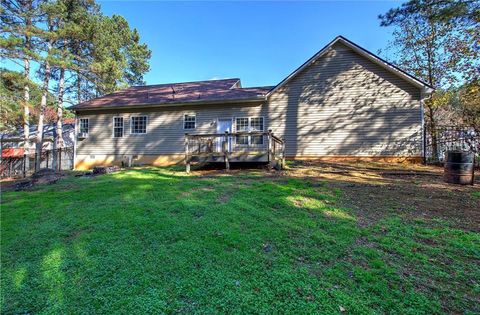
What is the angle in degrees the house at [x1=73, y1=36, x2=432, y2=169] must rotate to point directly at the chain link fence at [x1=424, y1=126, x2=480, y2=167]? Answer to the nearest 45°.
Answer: approximately 90° to its right

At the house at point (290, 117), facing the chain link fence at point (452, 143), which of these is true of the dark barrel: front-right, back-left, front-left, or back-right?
front-right

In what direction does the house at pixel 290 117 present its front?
away from the camera

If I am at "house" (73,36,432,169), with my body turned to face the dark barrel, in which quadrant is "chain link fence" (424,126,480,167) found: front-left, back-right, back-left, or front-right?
front-left

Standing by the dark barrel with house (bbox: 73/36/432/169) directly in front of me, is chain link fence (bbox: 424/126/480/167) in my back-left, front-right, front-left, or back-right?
front-right

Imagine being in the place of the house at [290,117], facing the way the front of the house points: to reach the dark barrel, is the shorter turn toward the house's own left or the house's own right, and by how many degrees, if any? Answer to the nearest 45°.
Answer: approximately 135° to the house's own right
